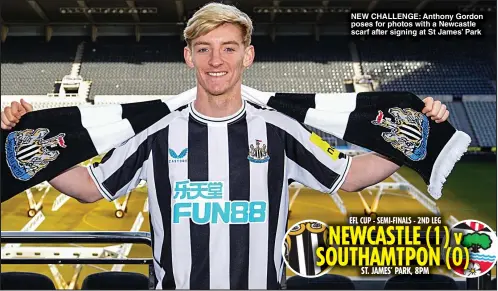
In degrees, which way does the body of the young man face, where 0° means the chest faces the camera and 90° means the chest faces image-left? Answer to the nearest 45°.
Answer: approximately 0°

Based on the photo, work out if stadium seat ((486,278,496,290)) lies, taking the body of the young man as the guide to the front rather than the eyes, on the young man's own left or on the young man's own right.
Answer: on the young man's own left

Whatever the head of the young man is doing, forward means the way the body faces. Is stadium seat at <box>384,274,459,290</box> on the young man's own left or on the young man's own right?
on the young man's own left
